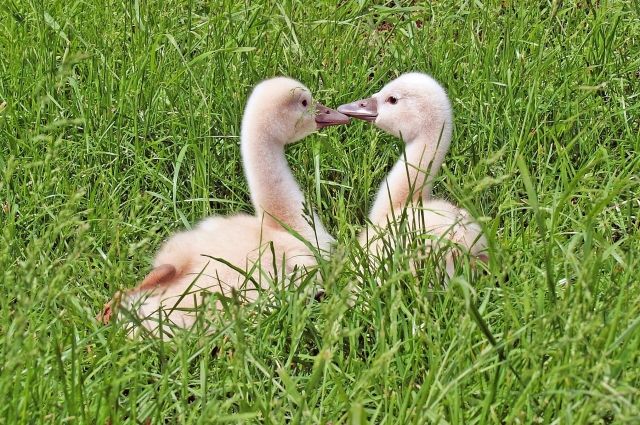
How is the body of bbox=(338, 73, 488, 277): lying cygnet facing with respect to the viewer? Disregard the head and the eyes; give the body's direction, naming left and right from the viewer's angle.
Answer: facing to the left of the viewer

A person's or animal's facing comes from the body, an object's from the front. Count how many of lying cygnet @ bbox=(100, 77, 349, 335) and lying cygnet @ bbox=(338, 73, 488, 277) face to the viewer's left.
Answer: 1

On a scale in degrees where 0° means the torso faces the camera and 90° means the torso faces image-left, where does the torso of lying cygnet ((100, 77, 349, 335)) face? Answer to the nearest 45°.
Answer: approximately 270°

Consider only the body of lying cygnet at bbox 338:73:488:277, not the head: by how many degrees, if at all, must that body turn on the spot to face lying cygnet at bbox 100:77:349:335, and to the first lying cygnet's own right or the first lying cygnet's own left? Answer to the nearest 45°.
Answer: approximately 45° to the first lying cygnet's own left

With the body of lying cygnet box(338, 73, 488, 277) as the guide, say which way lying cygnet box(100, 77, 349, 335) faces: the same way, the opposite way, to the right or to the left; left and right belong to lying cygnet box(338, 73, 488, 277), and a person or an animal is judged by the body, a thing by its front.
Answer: the opposite way
